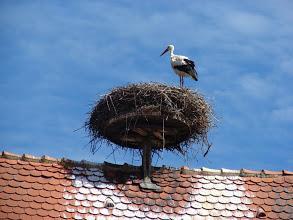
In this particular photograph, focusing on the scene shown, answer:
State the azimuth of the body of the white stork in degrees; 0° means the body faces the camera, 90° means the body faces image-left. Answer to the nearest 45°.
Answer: approximately 90°
